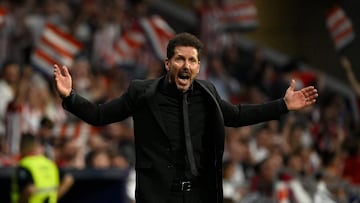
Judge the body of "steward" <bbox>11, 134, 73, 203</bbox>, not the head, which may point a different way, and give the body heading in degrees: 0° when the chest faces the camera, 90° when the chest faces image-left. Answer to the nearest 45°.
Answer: approximately 135°

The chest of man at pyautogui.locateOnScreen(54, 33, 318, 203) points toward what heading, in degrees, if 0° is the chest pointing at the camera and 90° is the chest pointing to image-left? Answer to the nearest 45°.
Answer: approximately 0°

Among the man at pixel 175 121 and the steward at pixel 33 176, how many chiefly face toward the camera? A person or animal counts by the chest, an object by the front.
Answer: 1

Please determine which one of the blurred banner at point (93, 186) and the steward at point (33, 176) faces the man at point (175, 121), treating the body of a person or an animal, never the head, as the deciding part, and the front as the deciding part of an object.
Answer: the blurred banner

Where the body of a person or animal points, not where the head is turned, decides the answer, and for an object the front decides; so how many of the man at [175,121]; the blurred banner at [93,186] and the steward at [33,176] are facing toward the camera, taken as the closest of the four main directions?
2

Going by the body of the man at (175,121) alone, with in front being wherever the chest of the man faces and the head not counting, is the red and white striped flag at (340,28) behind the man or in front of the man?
behind

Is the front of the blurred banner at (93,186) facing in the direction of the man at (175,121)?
yes
